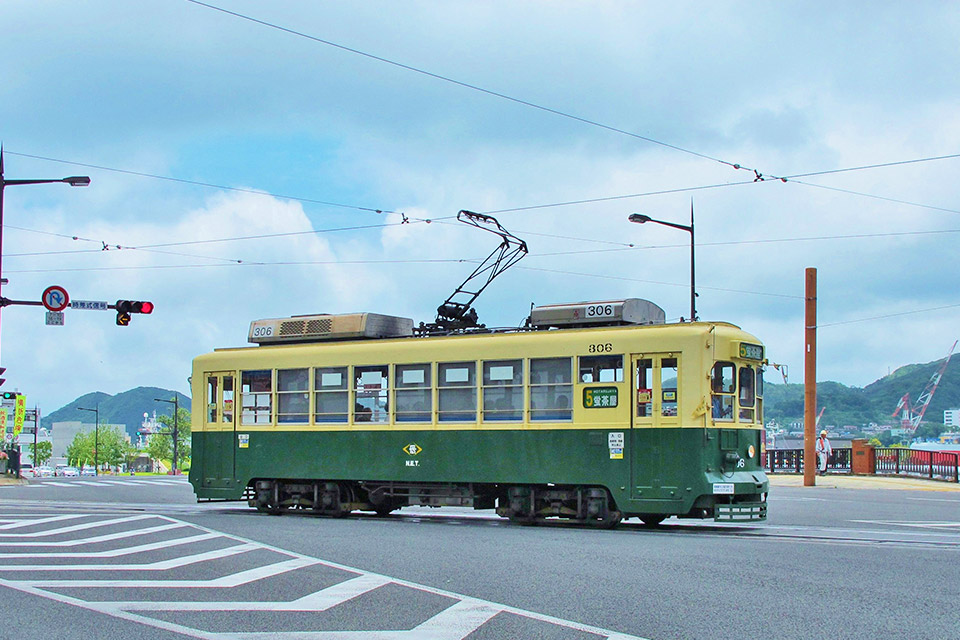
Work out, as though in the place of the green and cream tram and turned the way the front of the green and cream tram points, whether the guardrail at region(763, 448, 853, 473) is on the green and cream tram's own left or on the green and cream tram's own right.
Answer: on the green and cream tram's own left

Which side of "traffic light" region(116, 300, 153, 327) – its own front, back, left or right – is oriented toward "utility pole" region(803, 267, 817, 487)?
left

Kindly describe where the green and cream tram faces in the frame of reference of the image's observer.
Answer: facing the viewer and to the right of the viewer

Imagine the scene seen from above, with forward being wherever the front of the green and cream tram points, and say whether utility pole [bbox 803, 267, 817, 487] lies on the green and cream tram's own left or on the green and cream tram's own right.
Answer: on the green and cream tram's own left

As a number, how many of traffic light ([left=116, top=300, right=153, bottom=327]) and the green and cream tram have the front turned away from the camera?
0

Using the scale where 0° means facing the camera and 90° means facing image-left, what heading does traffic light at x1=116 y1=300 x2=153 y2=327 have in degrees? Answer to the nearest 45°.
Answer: approximately 0°
